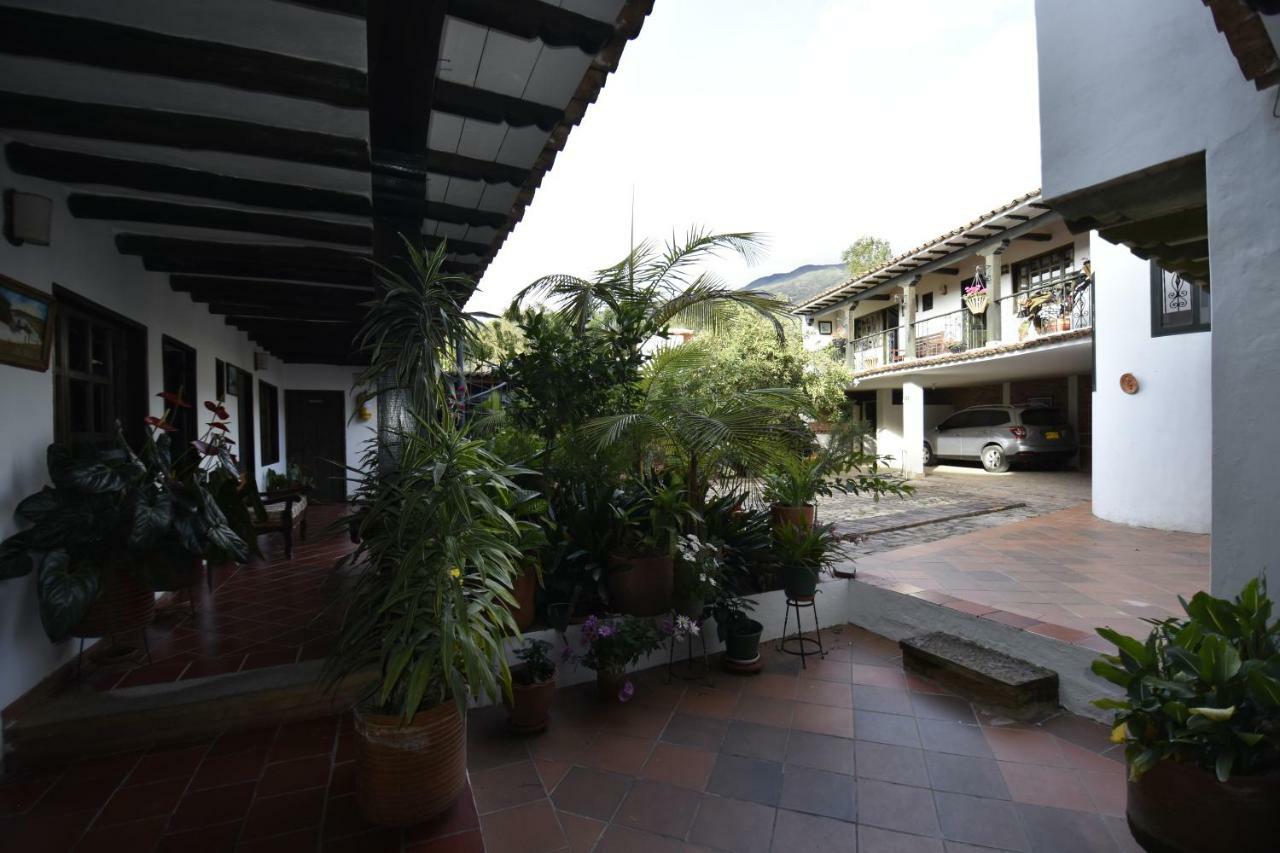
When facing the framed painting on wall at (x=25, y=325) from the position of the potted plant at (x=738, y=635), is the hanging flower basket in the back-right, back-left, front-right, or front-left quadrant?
back-right

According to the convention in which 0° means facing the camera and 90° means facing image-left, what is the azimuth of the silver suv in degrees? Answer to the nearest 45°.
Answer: approximately 135°

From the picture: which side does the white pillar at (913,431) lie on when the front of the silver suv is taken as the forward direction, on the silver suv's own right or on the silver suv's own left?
on the silver suv's own left

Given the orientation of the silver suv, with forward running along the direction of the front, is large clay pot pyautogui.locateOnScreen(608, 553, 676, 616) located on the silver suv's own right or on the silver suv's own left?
on the silver suv's own left

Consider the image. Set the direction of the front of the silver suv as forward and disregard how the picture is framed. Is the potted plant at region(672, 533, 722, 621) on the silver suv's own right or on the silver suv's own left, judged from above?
on the silver suv's own left

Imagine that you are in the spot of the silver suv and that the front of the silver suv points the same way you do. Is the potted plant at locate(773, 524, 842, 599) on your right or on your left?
on your left
